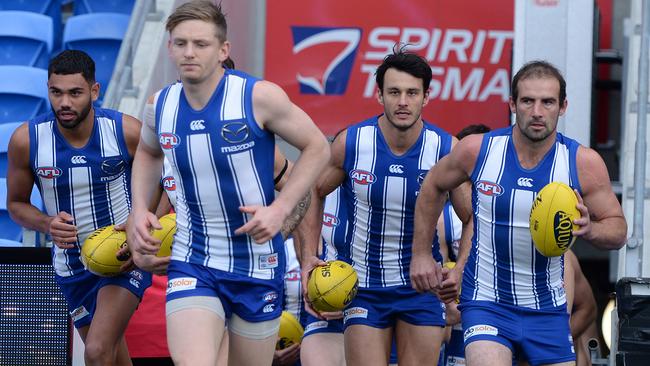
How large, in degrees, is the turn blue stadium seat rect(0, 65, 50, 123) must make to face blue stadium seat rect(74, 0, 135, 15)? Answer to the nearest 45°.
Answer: approximately 135° to its left

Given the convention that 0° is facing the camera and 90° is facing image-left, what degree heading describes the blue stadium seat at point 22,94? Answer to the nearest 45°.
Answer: approximately 0°

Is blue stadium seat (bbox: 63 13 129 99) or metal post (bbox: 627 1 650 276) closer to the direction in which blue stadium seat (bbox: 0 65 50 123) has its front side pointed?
the metal post
